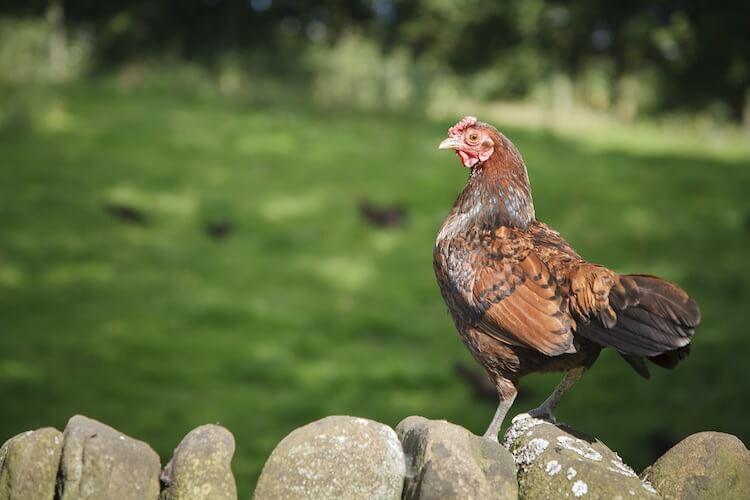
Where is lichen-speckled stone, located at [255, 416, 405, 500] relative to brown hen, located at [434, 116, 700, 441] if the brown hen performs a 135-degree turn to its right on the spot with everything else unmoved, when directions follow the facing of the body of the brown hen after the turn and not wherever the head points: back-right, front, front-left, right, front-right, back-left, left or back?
back

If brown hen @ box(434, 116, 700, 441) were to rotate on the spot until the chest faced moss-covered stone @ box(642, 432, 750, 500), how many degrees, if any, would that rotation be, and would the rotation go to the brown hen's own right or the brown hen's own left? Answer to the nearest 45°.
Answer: approximately 180°

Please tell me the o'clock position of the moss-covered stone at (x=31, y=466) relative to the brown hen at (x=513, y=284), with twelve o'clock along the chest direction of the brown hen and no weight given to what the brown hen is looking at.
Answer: The moss-covered stone is roughly at 11 o'clock from the brown hen.

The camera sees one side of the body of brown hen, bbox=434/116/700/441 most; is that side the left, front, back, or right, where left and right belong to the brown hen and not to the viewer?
left

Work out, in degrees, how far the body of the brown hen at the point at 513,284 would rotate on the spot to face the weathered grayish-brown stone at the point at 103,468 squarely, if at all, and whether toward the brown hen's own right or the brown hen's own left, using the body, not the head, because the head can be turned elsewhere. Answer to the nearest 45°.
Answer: approximately 45° to the brown hen's own left

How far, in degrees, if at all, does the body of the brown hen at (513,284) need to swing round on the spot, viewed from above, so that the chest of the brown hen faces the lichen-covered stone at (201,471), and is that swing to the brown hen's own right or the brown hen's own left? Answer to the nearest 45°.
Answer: approximately 45° to the brown hen's own left
